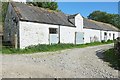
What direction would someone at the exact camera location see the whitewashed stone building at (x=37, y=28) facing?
facing the viewer and to the right of the viewer

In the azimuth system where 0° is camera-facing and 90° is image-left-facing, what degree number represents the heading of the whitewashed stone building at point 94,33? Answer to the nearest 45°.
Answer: approximately 315°
